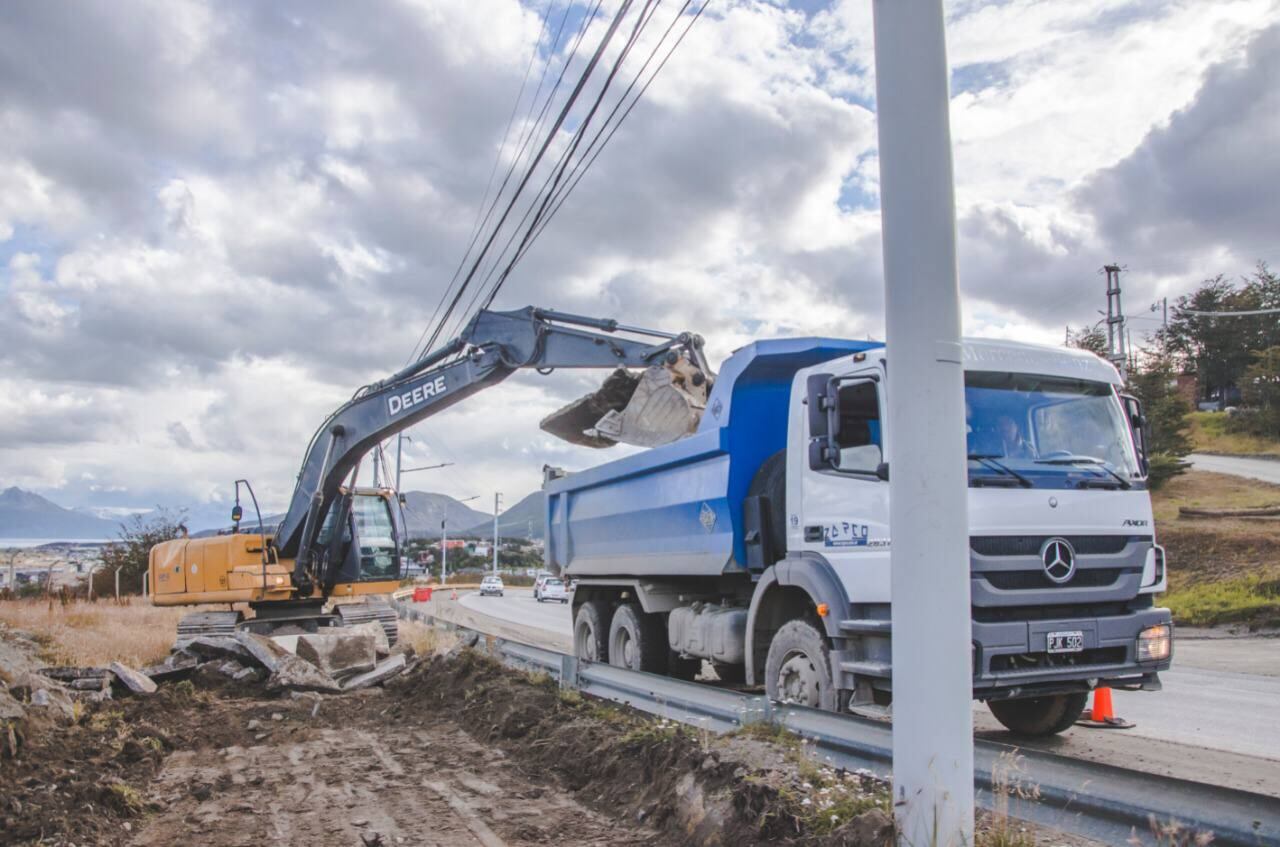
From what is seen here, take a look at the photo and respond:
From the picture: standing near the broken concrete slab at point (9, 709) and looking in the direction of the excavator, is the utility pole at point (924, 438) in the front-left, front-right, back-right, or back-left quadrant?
back-right

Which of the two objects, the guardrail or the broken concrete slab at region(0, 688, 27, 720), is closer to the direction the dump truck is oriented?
the guardrail

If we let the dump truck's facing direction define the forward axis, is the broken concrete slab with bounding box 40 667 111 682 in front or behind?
behind

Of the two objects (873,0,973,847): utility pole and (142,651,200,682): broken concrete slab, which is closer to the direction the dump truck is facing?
the utility pole

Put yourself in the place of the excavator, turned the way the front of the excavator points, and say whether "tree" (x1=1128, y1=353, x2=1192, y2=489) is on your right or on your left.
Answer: on your left

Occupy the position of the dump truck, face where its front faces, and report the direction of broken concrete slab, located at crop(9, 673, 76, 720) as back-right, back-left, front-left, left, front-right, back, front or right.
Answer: back-right

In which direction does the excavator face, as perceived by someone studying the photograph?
facing the viewer and to the right of the viewer

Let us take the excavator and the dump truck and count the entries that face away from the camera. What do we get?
0

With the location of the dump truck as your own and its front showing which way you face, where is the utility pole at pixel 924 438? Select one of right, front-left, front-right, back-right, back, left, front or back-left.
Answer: front-right

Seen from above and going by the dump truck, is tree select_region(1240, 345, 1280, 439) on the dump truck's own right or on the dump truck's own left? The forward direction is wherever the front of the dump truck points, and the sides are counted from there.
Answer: on the dump truck's own left
